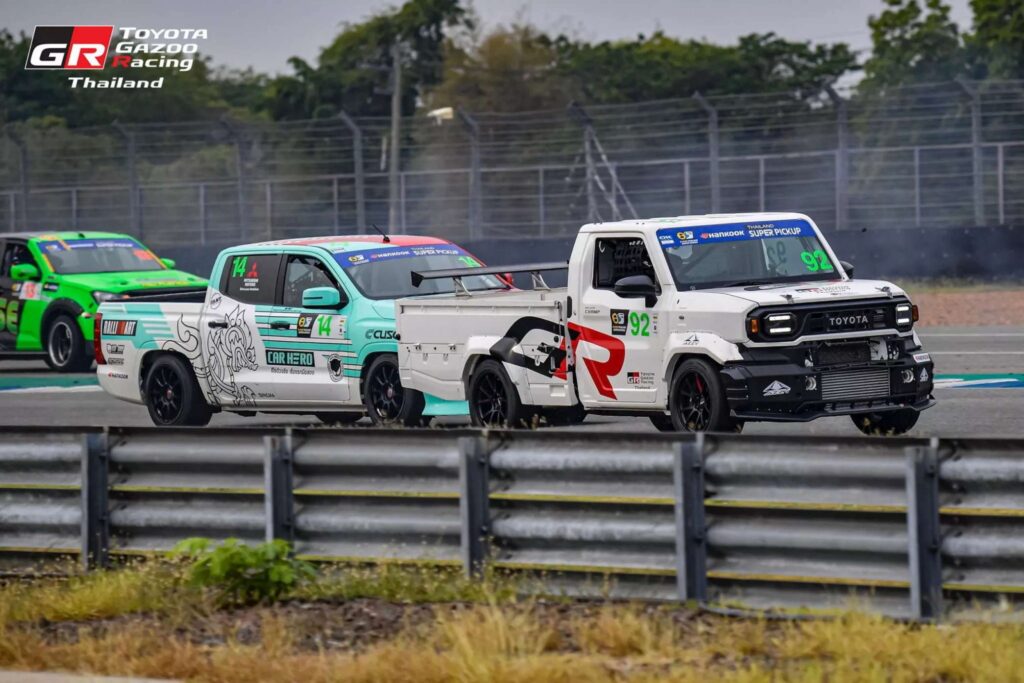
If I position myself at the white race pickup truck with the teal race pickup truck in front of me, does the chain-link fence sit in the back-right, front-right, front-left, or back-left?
front-right

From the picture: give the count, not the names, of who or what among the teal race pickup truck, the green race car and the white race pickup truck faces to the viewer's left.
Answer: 0

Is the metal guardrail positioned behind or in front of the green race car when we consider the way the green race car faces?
in front

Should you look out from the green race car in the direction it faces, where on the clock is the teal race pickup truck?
The teal race pickup truck is roughly at 1 o'clock from the green race car.

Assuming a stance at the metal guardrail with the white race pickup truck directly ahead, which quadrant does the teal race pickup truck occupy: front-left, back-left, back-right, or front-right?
front-left

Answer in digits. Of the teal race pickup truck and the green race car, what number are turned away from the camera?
0

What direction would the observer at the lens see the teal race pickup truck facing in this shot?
facing the viewer and to the right of the viewer

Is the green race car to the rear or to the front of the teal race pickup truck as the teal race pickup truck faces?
to the rear

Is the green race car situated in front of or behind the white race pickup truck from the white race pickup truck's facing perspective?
behind

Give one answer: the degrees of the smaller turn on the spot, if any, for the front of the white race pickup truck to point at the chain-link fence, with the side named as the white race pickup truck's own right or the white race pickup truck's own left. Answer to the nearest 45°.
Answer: approximately 135° to the white race pickup truck's own left
